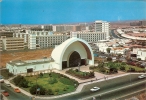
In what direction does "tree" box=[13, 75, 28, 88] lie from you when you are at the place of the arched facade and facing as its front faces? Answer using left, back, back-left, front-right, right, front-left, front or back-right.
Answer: right

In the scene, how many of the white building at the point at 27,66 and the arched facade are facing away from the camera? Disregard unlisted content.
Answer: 0

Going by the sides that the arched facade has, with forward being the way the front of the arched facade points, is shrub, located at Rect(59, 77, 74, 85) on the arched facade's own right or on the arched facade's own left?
on the arched facade's own right

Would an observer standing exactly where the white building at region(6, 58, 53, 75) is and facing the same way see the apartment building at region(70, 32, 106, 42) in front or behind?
behind

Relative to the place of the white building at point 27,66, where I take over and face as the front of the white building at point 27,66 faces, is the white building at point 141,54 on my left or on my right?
on my left

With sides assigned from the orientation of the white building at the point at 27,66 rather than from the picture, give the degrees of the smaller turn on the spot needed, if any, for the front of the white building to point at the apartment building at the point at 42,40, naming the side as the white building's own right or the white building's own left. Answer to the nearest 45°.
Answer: approximately 180°

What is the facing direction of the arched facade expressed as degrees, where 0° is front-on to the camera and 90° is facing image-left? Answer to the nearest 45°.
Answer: approximately 315°

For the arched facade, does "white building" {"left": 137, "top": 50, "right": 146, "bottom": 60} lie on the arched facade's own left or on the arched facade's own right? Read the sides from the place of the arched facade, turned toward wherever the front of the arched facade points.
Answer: on the arched facade's own left

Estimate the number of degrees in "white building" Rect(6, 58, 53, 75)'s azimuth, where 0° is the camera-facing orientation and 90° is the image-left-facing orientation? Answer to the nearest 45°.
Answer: approximately 0°

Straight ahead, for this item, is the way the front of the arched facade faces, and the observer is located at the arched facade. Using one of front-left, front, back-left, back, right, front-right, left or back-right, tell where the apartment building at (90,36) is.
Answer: back-left

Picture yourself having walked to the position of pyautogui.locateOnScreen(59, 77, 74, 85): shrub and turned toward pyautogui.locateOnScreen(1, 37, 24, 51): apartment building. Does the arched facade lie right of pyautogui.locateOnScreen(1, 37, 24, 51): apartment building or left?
right

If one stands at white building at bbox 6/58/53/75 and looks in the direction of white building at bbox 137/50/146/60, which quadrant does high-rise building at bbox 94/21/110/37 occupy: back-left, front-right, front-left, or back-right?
front-left

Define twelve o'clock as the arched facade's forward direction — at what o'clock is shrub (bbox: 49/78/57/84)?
The shrub is roughly at 2 o'clock from the arched facade.

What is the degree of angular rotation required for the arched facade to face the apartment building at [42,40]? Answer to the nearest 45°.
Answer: approximately 180°

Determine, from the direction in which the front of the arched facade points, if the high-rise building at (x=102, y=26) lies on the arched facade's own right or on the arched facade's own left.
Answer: on the arched facade's own left

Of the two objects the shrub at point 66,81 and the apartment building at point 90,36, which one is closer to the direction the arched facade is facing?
the shrub
